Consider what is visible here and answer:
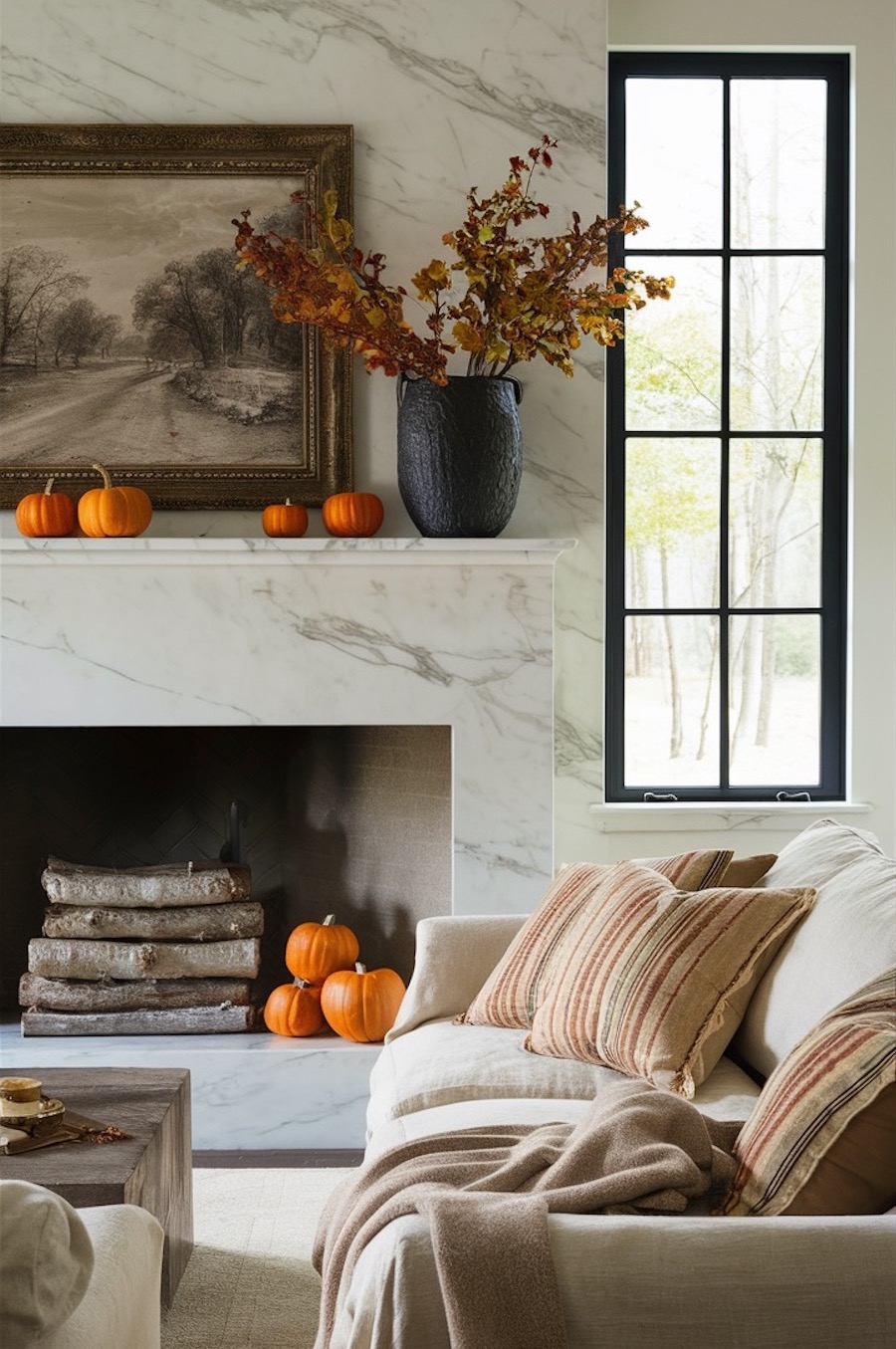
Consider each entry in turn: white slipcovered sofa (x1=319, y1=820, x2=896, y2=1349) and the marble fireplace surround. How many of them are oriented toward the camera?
1

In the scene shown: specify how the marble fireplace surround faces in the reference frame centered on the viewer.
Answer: facing the viewer

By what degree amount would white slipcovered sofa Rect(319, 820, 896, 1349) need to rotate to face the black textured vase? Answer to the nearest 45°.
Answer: approximately 90° to its right

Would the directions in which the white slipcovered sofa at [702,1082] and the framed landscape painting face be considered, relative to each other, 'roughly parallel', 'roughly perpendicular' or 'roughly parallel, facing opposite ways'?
roughly perpendicular

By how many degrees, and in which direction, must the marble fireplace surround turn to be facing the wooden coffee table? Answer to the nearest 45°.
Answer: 0° — it already faces it

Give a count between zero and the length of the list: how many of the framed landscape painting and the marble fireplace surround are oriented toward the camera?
2

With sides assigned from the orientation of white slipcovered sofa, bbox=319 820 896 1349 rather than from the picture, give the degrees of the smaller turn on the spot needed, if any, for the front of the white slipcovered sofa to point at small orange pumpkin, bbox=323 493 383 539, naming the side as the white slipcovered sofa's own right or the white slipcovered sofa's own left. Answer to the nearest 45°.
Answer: approximately 45° to the white slipcovered sofa's own right

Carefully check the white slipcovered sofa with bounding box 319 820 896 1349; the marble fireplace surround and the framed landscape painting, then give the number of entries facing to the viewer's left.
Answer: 1

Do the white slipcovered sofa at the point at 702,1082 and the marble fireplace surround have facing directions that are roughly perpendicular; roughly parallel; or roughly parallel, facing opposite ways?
roughly perpendicular

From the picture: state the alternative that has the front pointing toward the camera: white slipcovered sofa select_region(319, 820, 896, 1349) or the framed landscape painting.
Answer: the framed landscape painting

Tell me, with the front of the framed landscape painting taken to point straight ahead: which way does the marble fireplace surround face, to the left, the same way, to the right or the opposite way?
the same way

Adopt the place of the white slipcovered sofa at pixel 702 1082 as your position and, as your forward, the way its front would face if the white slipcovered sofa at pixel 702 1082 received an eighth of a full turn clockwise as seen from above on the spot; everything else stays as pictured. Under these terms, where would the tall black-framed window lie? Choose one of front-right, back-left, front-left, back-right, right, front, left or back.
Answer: front-right

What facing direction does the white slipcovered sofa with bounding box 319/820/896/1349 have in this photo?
to the viewer's left

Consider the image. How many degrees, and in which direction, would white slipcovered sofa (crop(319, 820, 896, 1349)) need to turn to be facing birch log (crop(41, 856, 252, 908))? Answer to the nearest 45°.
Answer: approximately 45° to its right

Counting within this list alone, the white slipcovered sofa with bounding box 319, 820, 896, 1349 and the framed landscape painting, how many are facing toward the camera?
1
